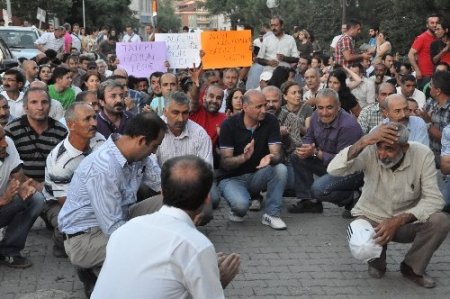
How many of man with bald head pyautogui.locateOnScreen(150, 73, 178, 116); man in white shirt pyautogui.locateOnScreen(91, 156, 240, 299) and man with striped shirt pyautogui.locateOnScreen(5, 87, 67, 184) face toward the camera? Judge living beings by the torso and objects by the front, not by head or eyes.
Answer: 2

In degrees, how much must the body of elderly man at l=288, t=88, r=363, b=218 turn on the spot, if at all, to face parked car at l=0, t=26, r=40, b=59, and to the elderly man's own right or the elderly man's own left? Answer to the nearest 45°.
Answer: approximately 90° to the elderly man's own right

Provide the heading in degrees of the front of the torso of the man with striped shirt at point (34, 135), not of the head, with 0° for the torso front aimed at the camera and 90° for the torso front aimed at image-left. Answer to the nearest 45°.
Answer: approximately 0°

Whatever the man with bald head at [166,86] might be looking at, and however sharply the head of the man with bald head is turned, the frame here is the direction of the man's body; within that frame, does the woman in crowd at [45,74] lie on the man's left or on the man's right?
on the man's right

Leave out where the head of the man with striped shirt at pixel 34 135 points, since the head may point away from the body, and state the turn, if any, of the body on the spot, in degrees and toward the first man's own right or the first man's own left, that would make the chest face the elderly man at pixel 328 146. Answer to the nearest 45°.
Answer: approximately 90° to the first man's own left

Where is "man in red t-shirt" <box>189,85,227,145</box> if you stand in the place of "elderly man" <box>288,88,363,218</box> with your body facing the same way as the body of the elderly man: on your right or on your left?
on your right

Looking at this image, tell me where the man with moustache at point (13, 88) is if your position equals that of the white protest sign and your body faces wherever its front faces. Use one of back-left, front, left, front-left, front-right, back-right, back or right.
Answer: front-right

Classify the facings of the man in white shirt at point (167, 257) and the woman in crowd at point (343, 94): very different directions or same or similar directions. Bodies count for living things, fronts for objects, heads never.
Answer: very different directions

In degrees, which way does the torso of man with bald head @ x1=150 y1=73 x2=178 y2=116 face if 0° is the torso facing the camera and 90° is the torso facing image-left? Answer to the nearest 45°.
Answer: approximately 0°
